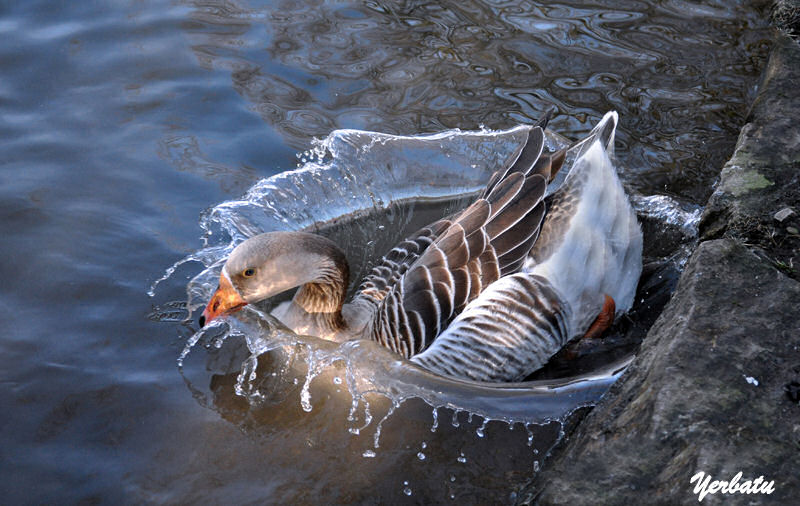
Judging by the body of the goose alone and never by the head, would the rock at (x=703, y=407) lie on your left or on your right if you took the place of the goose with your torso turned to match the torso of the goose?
on your left

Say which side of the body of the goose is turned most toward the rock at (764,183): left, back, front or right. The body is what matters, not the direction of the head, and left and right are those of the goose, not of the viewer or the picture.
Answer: back

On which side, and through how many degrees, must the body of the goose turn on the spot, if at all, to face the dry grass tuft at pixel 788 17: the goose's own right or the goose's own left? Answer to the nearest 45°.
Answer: approximately 135° to the goose's own right

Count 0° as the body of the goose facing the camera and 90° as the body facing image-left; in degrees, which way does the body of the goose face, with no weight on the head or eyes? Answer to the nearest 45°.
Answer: approximately 90°
